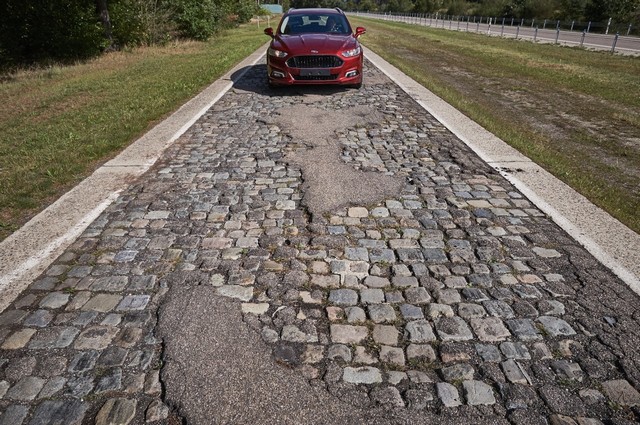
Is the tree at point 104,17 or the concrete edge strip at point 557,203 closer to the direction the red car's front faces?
the concrete edge strip

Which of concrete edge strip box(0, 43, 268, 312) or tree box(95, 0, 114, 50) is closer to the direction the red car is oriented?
the concrete edge strip

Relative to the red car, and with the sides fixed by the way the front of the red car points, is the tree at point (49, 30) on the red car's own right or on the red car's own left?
on the red car's own right

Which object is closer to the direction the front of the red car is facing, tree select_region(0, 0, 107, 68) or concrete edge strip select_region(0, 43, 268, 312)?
the concrete edge strip

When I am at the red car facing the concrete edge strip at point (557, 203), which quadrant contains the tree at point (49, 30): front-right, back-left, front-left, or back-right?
back-right

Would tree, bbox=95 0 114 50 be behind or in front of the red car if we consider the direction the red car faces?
behind

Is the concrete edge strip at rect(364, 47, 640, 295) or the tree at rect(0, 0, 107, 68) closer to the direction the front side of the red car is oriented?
the concrete edge strip

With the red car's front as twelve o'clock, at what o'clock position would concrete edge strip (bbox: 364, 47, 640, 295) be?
The concrete edge strip is roughly at 11 o'clock from the red car.

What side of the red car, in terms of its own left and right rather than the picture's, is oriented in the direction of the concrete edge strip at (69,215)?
front

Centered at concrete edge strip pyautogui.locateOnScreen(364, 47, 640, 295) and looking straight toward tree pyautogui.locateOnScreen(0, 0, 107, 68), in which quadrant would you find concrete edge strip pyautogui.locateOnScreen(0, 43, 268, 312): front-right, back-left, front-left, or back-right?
front-left

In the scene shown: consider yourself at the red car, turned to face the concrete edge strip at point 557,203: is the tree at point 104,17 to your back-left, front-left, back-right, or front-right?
back-right

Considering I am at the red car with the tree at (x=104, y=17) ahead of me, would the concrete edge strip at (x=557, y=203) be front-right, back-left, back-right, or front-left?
back-left
